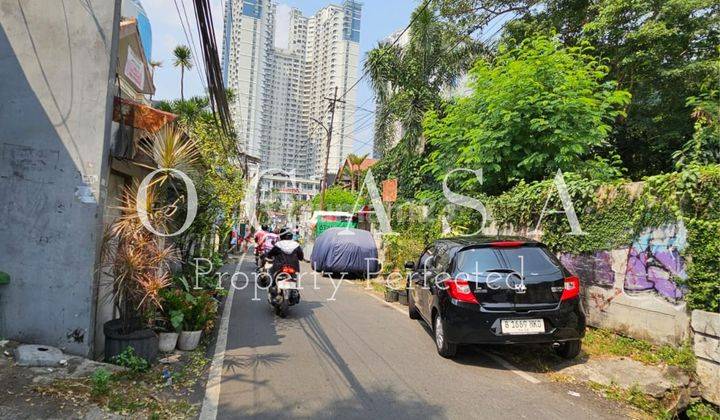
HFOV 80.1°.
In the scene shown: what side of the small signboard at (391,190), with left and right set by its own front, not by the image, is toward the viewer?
front

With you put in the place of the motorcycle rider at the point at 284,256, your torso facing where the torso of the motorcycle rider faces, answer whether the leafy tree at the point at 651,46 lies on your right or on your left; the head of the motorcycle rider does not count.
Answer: on your right

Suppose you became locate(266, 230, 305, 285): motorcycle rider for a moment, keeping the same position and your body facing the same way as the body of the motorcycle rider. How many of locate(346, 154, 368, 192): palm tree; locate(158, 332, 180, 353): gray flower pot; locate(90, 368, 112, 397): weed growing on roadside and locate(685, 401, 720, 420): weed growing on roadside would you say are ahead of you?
1

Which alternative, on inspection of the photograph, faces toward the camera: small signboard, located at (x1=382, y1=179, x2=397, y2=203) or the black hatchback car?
the small signboard

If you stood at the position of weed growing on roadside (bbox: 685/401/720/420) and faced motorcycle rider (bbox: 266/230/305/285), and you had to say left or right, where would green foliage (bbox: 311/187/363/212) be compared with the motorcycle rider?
right

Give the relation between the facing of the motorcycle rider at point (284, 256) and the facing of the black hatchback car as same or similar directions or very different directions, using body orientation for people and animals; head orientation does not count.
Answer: same or similar directions

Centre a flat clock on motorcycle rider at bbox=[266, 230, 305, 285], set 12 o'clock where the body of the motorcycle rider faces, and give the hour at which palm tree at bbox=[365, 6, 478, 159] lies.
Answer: The palm tree is roughly at 1 o'clock from the motorcycle rider.

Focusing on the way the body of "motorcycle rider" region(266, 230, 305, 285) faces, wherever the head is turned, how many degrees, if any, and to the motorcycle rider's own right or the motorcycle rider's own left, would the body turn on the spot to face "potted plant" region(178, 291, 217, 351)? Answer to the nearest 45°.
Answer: approximately 135° to the motorcycle rider's own left

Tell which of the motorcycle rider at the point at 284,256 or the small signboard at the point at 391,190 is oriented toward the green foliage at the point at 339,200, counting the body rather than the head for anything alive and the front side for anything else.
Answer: the motorcycle rider

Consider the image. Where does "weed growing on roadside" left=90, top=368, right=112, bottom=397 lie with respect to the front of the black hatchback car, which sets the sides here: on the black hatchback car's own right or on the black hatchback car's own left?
on the black hatchback car's own left

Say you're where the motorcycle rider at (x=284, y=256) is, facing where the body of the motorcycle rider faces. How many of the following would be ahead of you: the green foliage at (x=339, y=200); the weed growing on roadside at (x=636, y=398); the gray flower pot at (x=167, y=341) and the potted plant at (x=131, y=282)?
1

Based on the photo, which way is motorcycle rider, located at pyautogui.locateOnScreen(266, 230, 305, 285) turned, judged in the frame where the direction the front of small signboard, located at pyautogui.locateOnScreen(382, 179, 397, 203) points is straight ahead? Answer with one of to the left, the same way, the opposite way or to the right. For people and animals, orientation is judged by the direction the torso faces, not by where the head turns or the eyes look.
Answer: the opposite way

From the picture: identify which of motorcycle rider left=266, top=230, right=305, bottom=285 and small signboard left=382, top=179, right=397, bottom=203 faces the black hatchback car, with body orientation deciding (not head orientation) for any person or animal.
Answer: the small signboard

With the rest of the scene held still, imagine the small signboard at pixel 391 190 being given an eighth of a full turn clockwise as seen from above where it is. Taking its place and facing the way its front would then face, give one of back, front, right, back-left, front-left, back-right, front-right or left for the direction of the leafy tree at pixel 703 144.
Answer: left

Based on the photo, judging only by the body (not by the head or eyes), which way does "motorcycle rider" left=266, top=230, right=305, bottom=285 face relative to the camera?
away from the camera

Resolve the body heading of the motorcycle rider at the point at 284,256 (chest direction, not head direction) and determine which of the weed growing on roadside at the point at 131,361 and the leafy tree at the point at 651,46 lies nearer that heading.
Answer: the leafy tree

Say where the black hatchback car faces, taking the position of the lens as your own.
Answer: facing away from the viewer and to the left of the viewer

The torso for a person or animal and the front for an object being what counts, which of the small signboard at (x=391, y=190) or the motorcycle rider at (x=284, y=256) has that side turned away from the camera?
the motorcycle rider
